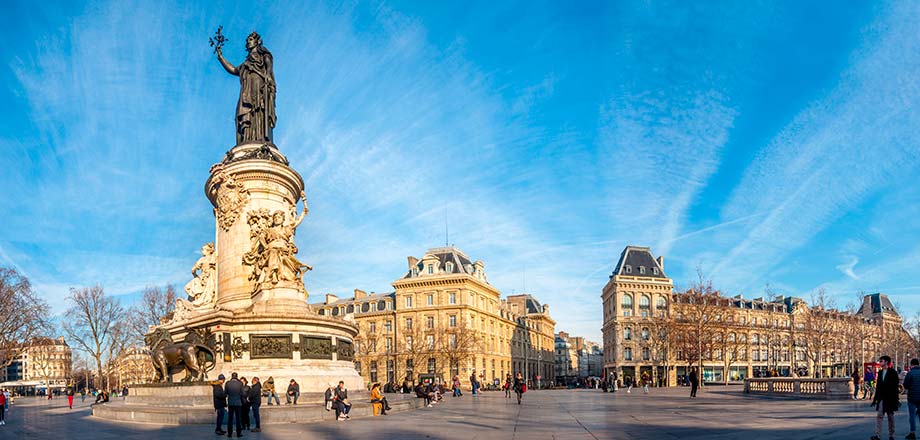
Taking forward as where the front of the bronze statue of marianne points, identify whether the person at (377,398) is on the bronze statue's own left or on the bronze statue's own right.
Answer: on the bronze statue's own left

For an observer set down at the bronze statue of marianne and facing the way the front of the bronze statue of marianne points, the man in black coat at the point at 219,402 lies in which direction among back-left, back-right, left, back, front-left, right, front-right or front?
front-left

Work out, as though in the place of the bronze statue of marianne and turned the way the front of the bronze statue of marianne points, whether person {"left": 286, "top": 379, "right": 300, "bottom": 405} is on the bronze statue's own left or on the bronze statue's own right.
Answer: on the bronze statue's own left

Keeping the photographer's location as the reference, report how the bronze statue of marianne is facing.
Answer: facing the viewer and to the left of the viewer

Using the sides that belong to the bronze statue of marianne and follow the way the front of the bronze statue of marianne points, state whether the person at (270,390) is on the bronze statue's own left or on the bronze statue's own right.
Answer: on the bronze statue's own left
